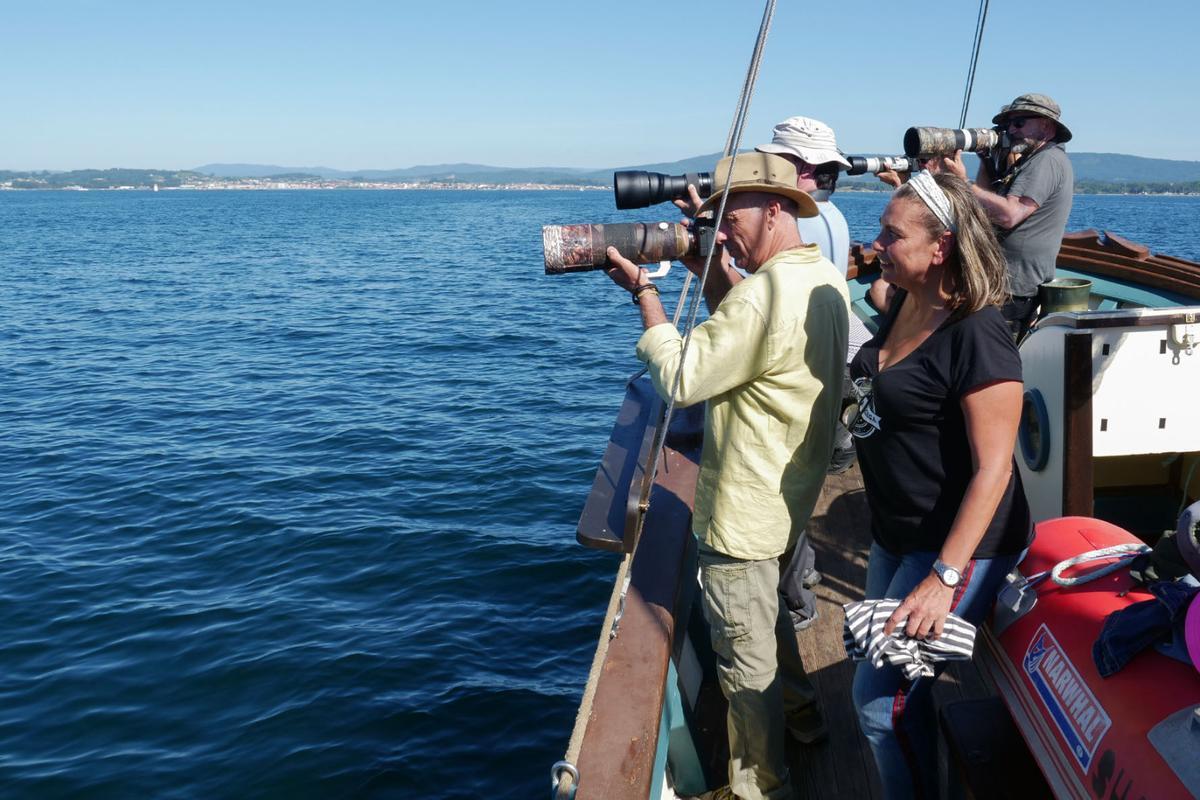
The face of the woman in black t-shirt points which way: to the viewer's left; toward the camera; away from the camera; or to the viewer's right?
to the viewer's left

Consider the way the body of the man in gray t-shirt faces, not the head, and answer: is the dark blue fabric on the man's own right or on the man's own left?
on the man's own left

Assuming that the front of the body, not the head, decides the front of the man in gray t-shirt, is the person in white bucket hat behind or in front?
in front

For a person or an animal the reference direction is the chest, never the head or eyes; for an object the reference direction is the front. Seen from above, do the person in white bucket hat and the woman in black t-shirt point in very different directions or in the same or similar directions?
same or similar directions

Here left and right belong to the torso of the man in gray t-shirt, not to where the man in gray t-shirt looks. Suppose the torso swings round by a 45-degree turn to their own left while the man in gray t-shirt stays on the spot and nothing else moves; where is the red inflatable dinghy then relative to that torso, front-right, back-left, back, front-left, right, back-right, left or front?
front-left

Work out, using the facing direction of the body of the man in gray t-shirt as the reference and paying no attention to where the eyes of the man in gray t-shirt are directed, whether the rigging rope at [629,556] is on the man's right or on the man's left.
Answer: on the man's left

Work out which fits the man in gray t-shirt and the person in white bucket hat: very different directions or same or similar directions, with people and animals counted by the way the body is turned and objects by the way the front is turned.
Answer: same or similar directions

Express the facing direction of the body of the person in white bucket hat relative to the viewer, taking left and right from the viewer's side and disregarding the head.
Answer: facing to the left of the viewer

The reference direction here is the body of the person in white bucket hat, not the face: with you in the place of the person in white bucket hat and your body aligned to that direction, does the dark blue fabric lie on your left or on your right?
on your left

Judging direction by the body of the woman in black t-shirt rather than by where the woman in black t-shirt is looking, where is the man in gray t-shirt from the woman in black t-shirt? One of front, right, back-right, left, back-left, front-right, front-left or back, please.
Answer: right

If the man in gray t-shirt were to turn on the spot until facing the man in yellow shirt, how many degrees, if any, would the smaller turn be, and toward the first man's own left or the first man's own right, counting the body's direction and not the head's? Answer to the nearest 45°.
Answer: approximately 90° to the first man's own left

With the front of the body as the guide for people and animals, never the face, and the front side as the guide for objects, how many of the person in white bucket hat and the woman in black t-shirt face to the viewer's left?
2

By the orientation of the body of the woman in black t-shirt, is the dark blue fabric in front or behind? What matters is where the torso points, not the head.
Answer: behind

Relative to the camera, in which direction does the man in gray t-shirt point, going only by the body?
to the viewer's left

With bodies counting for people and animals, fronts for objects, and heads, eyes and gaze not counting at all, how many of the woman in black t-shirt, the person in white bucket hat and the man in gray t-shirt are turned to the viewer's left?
3

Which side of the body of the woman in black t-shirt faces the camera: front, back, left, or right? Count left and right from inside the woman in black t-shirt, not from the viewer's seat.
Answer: left
